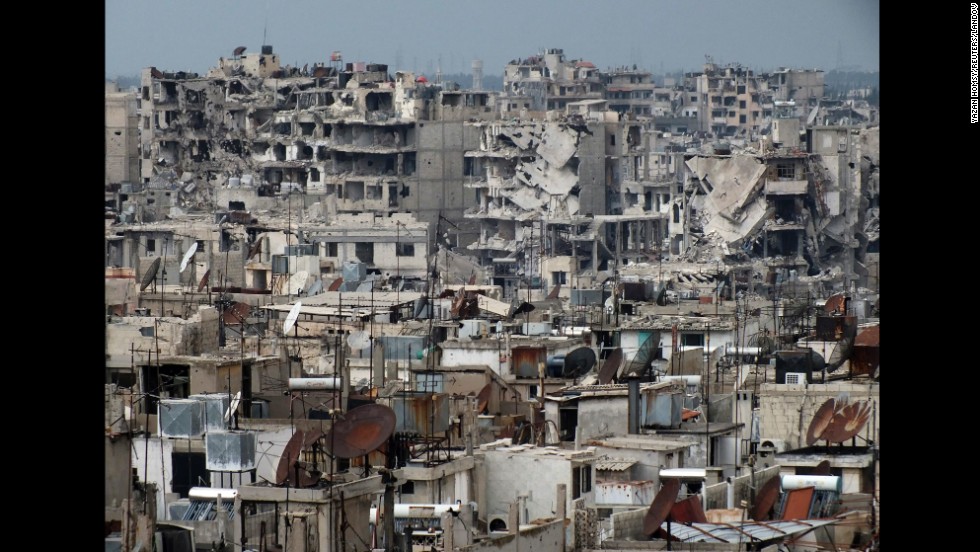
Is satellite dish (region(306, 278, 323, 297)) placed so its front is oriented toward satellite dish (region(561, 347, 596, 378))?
no

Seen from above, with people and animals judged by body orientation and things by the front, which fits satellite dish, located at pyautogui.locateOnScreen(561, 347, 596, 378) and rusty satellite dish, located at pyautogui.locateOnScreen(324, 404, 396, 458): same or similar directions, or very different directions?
same or similar directions

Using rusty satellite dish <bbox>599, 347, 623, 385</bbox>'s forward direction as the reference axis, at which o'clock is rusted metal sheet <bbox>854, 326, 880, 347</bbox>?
The rusted metal sheet is roughly at 7 o'clock from the rusty satellite dish.

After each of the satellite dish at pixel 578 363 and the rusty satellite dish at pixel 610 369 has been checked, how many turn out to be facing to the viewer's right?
0

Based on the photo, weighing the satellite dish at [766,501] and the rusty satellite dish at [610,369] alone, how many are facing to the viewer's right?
0

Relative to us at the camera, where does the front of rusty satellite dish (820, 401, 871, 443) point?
facing the viewer and to the left of the viewer

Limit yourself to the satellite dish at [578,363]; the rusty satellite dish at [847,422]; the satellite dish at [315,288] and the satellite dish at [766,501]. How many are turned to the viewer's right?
0

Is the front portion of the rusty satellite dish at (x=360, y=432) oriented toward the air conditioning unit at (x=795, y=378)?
no

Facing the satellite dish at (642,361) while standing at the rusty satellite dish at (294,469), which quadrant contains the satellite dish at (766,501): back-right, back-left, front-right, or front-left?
front-right

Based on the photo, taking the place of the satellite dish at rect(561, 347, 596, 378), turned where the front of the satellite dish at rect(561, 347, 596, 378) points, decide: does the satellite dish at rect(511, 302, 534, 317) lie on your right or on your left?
on your right

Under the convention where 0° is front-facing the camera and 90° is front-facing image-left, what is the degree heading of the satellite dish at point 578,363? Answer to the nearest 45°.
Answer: approximately 45°

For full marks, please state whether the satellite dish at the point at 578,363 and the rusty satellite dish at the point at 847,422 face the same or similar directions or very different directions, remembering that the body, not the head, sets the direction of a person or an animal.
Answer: same or similar directions

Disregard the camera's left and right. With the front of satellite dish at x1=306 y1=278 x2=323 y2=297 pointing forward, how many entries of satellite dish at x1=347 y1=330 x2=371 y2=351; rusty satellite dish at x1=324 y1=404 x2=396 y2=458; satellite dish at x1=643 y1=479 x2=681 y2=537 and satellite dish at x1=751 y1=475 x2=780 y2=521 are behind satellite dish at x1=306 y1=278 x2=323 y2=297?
0

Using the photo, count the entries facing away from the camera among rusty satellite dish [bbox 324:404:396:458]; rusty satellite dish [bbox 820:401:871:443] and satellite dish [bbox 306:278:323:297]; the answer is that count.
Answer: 0
